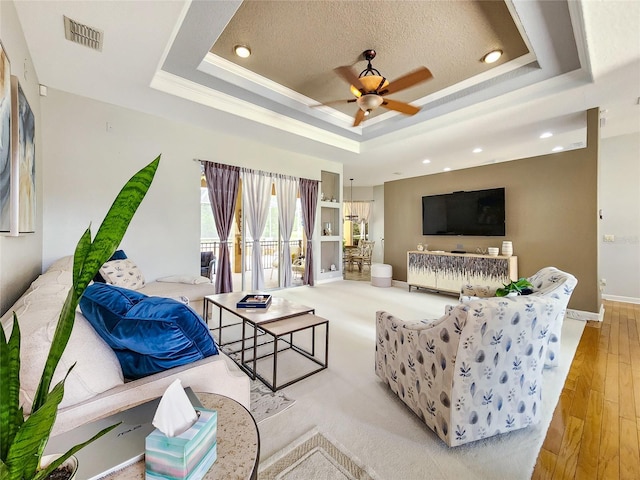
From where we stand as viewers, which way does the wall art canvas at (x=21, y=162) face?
facing to the right of the viewer

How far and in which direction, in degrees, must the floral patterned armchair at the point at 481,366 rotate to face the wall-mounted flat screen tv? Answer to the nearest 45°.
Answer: approximately 45° to its right

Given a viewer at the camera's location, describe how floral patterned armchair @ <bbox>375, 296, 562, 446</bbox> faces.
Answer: facing away from the viewer and to the left of the viewer

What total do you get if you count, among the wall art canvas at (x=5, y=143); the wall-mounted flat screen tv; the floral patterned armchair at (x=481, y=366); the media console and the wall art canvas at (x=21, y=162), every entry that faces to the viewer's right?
2

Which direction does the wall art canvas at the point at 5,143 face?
to the viewer's right

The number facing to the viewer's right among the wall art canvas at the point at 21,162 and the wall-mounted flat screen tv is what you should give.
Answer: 1

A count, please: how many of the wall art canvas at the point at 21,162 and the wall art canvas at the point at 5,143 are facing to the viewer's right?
2

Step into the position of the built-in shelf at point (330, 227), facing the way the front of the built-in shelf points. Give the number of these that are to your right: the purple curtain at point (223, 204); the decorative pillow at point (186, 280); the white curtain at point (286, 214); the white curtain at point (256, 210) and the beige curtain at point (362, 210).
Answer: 4

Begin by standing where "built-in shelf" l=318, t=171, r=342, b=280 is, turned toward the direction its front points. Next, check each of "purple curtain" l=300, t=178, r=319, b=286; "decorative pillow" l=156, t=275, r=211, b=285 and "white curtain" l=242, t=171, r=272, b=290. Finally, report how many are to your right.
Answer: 3

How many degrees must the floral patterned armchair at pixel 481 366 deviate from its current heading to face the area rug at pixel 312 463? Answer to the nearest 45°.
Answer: approximately 90° to its left

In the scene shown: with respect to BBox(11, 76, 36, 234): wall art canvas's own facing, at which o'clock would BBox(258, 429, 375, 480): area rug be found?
The area rug is roughly at 2 o'clock from the wall art canvas.

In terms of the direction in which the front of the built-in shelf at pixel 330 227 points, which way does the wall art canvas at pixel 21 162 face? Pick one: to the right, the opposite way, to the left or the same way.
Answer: to the left

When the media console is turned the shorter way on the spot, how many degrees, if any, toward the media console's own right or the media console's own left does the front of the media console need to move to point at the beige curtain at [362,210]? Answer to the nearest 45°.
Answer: approximately 90° to the media console's own right
